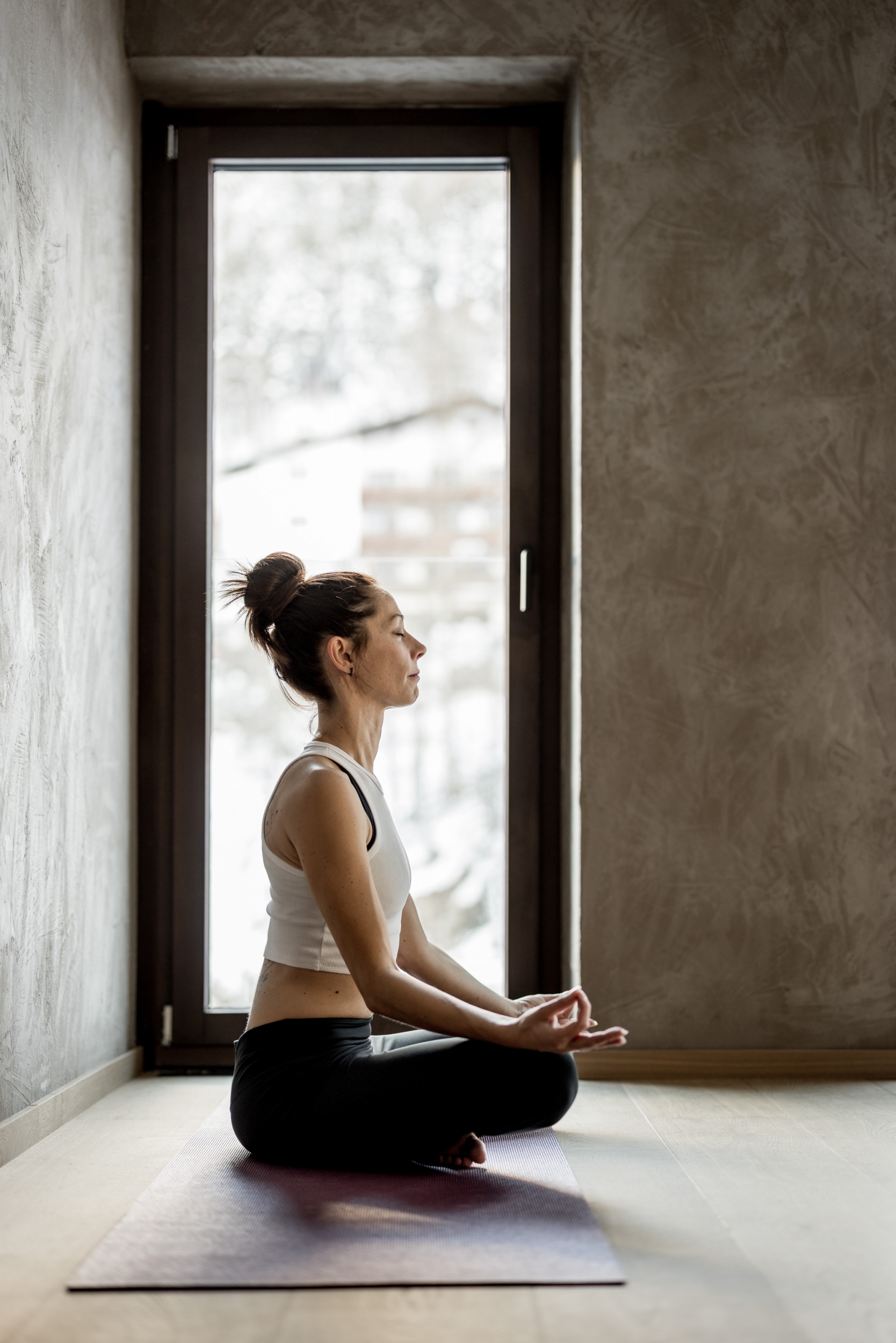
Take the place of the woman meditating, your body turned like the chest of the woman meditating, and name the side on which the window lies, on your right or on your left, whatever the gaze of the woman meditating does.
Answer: on your left

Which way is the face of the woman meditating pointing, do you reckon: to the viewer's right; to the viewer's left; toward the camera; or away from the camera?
to the viewer's right

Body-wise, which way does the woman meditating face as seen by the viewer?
to the viewer's right
